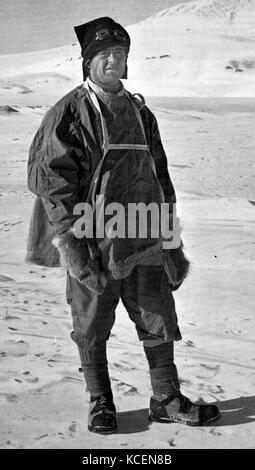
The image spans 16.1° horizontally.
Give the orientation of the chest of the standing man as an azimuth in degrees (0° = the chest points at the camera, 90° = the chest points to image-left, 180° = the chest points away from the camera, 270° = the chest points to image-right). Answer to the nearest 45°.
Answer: approximately 315°
